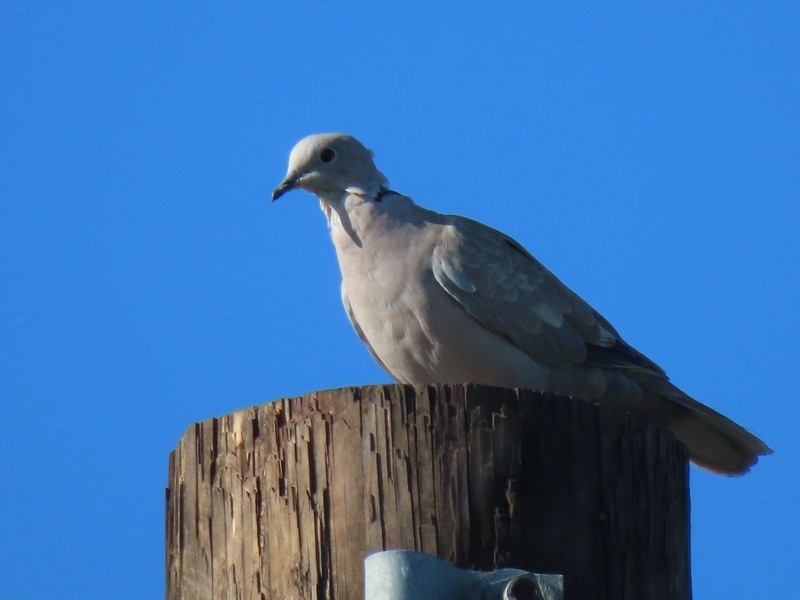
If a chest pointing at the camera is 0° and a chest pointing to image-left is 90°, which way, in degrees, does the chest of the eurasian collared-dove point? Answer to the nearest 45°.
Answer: approximately 45°
